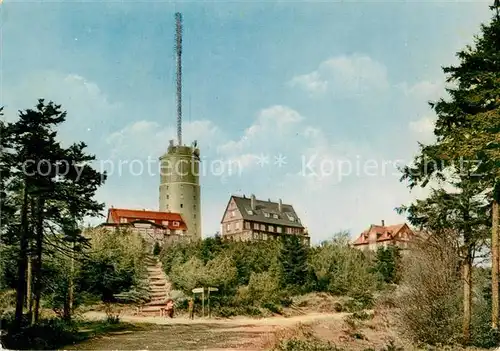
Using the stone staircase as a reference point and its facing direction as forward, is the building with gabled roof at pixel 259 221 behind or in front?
behind

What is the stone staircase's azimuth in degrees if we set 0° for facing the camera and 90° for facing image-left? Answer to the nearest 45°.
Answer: approximately 0°

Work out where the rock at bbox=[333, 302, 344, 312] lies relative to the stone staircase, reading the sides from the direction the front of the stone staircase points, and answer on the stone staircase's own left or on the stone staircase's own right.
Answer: on the stone staircase's own left

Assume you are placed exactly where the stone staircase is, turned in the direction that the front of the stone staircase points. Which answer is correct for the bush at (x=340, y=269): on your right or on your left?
on your left

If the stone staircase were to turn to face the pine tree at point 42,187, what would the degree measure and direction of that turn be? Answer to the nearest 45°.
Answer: approximately 45° to its right

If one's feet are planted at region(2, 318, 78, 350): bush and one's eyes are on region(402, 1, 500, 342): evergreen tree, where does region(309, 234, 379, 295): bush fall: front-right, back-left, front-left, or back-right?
front-left

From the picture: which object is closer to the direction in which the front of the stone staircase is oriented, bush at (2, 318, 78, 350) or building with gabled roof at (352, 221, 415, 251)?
the bush

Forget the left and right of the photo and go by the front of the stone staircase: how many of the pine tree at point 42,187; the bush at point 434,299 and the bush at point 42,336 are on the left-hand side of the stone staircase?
1
